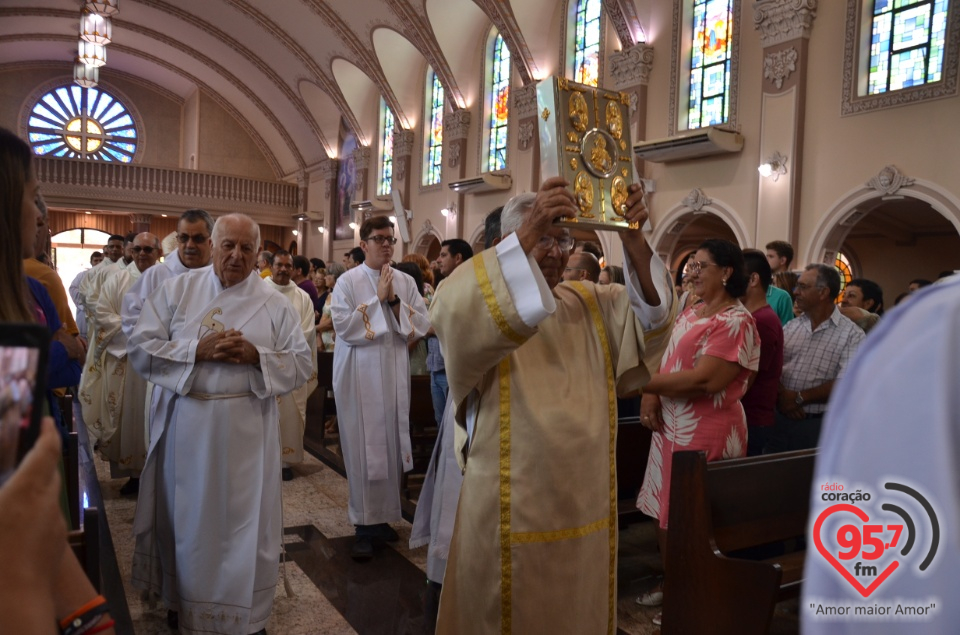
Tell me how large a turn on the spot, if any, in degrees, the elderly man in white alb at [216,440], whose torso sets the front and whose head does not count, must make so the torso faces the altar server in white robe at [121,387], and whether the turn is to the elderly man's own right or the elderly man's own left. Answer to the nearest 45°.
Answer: approximately 180°

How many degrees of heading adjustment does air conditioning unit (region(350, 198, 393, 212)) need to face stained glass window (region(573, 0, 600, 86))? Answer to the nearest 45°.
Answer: approximately 90° to its left

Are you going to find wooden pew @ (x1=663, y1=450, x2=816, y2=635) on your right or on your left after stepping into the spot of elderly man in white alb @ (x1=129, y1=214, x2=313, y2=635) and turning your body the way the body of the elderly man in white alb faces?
on your left

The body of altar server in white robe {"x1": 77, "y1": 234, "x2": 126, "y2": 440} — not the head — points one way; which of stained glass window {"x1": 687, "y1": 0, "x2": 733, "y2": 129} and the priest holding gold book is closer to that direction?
the priest holding gold book

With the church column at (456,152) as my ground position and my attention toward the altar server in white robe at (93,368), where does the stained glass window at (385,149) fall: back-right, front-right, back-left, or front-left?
back-right

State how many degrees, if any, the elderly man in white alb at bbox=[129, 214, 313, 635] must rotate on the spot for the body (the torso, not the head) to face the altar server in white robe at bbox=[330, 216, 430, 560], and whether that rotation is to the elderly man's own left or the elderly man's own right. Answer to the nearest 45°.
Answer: approximately 135° to the elderly man's own left

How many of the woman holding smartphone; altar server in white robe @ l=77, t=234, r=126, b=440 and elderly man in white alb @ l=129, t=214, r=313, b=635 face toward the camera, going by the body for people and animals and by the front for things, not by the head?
2

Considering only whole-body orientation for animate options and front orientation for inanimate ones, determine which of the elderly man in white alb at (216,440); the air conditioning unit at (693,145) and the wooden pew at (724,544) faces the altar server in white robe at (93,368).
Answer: the air conditioning unit

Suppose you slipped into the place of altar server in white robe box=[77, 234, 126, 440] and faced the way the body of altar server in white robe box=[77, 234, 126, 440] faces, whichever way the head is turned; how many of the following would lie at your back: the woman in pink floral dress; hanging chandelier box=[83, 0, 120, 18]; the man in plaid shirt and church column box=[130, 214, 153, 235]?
2

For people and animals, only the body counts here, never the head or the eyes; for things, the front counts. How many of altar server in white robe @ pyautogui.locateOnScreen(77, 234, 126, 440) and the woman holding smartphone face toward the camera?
1

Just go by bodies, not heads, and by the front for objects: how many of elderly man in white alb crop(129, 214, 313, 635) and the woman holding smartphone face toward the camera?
1

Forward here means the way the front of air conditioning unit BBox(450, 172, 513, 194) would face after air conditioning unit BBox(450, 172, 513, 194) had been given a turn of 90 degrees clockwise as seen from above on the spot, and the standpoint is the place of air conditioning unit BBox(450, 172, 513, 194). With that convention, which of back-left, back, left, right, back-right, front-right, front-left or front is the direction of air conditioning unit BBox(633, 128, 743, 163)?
back

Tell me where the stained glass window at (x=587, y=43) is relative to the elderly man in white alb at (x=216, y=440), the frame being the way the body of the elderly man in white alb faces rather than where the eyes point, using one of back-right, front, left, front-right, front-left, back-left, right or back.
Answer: back-left
